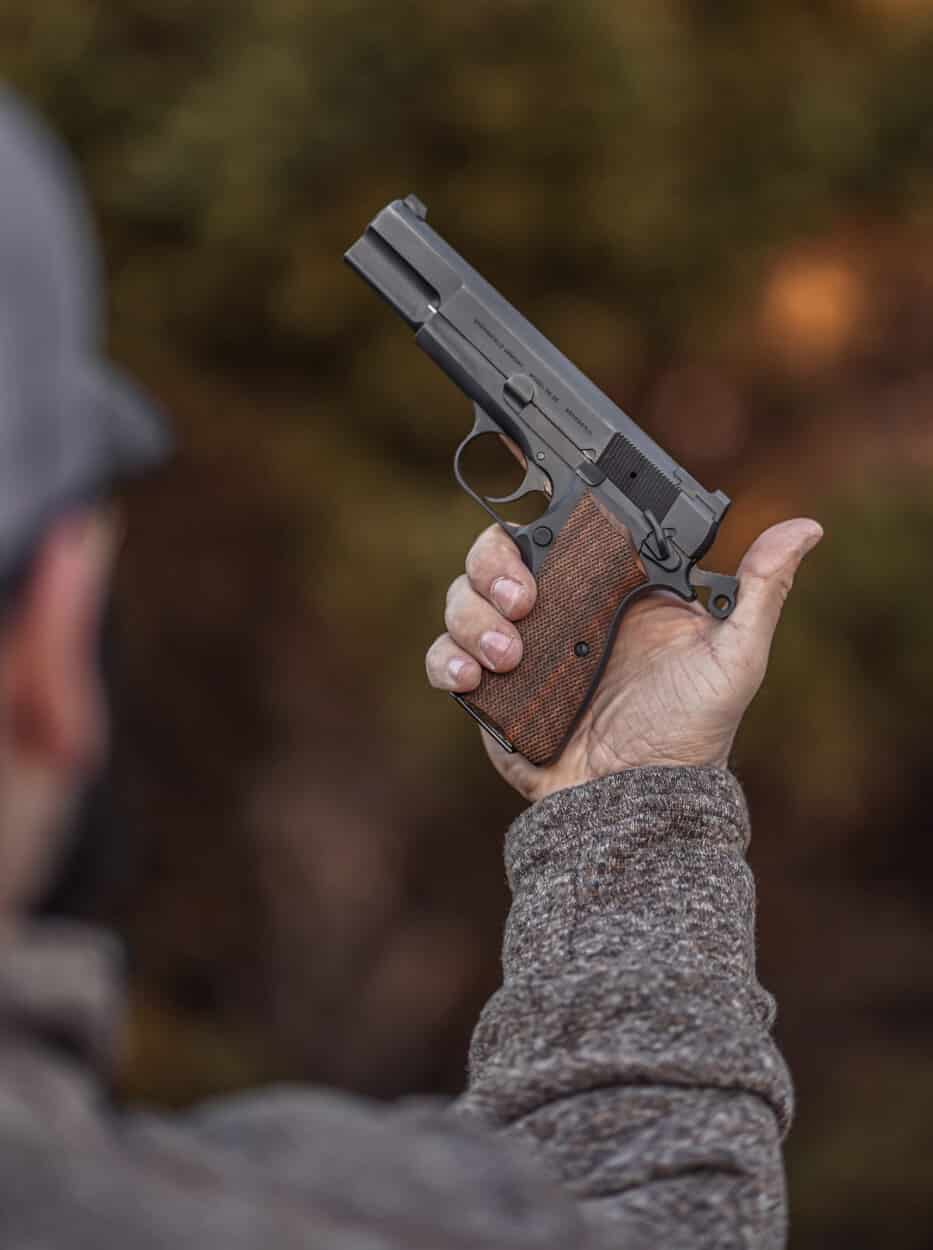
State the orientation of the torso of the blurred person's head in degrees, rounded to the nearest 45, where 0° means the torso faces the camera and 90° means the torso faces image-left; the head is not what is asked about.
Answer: approximately 225°
